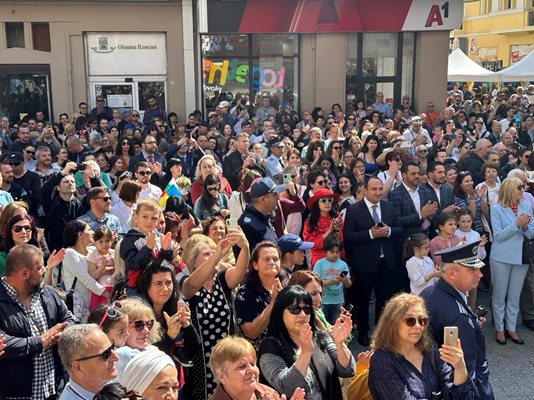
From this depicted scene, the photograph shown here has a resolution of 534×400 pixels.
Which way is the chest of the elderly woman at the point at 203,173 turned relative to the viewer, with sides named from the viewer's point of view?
facing the viewer

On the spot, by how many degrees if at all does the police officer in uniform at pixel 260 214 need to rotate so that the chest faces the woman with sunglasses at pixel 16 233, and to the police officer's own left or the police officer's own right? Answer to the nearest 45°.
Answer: approximately 180°

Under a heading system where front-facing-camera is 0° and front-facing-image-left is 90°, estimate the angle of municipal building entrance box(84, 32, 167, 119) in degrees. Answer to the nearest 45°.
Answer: approximately 0°

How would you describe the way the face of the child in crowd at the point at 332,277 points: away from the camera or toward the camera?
toward the camera

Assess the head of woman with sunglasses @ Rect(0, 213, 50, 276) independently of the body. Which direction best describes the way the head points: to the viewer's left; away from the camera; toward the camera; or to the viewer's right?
toward the camera

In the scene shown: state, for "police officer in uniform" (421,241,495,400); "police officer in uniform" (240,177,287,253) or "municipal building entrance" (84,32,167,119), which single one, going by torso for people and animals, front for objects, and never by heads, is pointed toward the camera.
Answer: the municipal building entrance

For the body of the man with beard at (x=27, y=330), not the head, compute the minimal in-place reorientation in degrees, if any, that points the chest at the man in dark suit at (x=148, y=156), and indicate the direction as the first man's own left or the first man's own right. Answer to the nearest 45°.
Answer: approximately 135° to the first man's own left

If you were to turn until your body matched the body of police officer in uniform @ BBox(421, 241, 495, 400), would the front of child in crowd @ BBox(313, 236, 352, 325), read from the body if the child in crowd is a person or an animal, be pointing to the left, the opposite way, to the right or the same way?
to the right

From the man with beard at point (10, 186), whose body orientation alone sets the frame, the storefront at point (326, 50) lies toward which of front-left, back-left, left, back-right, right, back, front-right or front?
left

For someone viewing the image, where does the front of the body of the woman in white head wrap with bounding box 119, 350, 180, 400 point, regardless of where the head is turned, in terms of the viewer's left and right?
facing the viewer and to the right of the viewer

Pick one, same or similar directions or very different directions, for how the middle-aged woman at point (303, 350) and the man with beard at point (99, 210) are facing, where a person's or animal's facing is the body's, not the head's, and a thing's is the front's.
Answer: same or similar directions

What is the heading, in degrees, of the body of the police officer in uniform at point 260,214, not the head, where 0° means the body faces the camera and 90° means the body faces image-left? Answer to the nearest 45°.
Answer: approximately 270°

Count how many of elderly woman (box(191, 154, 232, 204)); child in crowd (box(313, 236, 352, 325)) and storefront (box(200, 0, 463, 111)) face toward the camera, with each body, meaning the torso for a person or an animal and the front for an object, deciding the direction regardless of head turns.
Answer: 3

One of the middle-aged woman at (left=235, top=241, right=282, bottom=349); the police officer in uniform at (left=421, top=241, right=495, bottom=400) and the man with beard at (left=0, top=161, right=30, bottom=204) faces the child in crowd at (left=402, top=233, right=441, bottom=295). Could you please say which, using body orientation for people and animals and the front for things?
the man with beard

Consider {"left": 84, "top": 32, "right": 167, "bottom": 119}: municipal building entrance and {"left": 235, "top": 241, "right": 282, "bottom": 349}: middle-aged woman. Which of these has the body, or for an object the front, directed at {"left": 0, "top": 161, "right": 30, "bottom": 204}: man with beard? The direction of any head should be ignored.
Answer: the municipal building entrance

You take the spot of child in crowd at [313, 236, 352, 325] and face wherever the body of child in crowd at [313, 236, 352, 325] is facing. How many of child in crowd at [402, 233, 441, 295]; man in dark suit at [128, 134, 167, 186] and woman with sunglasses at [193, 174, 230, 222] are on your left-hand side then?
1

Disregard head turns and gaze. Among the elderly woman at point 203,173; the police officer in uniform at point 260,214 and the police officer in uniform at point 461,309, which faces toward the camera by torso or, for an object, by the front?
the elderly woman

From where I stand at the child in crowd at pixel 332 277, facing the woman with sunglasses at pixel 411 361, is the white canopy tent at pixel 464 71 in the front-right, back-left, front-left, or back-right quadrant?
back-left

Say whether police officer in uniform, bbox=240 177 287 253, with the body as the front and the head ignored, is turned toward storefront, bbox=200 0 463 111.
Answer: no

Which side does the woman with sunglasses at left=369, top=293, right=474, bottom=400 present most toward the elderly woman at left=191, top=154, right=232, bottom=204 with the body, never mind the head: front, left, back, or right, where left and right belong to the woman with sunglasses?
back

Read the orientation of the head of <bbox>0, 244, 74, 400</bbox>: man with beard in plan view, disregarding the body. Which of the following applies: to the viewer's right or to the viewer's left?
to the viewer's right
